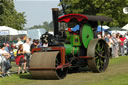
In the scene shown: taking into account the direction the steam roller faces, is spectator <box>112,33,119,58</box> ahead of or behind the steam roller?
behind

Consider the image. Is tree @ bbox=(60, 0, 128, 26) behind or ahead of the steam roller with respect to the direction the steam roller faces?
behind

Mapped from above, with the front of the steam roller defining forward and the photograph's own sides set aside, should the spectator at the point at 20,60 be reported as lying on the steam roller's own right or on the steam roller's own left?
on the steam roller's own right

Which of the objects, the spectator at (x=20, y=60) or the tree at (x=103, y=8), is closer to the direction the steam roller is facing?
the spectator
